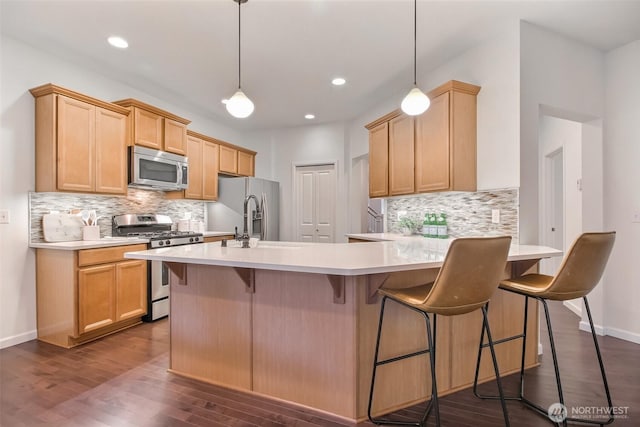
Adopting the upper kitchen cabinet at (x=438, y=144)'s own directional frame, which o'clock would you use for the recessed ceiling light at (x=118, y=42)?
The recessed ceiling light is roughly at 1 o'clock from the upper kitchen cabinet.

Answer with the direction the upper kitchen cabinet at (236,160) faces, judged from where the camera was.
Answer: facing the viewer and to the right of the viewer

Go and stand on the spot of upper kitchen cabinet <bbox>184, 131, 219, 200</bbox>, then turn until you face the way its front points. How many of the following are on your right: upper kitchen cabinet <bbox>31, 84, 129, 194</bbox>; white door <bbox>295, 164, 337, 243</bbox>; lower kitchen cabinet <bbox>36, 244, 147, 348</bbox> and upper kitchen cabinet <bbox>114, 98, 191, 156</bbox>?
3

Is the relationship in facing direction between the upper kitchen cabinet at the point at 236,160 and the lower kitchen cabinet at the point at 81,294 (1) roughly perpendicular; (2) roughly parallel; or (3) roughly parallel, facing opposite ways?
roughly parallel

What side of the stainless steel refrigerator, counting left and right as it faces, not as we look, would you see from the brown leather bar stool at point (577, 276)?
front

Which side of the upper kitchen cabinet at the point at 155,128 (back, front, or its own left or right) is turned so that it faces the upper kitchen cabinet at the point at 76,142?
right

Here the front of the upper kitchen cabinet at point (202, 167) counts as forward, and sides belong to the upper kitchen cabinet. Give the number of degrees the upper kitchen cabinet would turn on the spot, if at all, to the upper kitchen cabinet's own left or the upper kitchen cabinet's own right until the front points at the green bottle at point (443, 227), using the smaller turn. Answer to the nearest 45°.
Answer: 0° — it already faces it

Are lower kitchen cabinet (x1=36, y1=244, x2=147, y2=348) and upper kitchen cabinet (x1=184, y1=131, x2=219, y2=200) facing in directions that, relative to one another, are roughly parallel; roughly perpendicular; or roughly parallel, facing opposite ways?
roughly parallel

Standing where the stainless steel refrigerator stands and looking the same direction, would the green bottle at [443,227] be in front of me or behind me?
in front

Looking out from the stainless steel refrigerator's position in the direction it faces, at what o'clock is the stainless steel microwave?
The stainless steel microwave is roughly at 3 o'clock from the stainless steel refrigerator.

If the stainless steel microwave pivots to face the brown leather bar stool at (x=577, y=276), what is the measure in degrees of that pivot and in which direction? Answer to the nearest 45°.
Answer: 0° — it already faces it

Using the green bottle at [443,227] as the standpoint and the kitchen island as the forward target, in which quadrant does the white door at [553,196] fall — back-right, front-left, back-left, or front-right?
back-left
